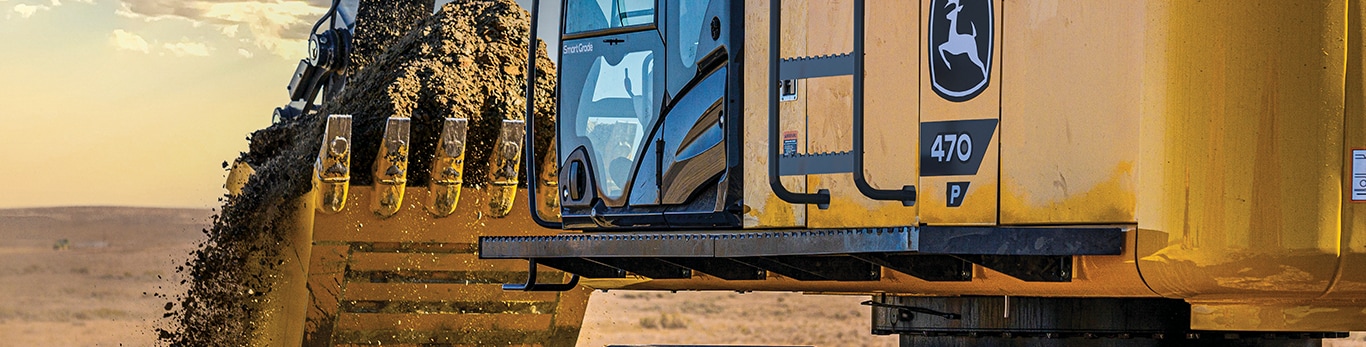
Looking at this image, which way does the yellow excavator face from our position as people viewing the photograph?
facing away from the viewer and to the left of the viewer
